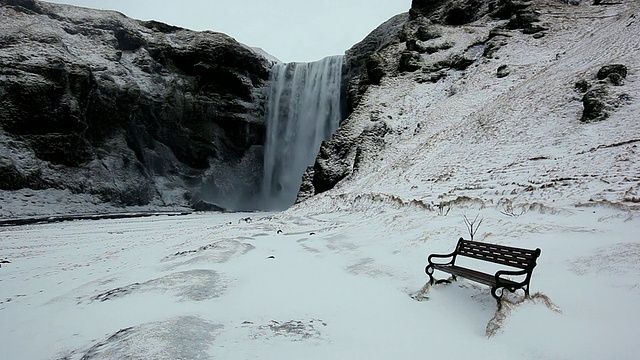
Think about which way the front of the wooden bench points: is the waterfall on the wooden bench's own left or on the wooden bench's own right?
on the wooden bench's own right

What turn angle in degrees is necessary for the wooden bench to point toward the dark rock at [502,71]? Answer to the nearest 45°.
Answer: approximately 135° to its right

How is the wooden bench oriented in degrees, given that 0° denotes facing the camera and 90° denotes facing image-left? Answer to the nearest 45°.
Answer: approximately 45°

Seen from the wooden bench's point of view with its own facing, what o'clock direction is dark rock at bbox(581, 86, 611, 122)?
The dark rock is roughly at 5 o'clock from the wooden bench.

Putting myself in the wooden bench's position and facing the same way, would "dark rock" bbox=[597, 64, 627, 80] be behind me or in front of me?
behind

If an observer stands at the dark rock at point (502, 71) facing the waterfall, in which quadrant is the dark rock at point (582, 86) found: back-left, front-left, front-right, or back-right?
back-left

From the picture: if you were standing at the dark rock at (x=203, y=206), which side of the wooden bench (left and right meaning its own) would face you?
right

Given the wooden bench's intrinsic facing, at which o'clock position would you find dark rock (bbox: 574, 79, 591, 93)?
The dark rock is roughly at 5 o'clock from the wooden bench.

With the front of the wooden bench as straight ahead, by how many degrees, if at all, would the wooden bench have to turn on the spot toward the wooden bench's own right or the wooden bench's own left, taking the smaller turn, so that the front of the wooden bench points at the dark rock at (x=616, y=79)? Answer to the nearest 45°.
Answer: approximately 135° to the wooden bench's own right

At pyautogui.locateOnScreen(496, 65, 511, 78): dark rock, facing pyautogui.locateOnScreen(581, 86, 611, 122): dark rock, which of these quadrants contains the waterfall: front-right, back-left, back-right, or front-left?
back-right
